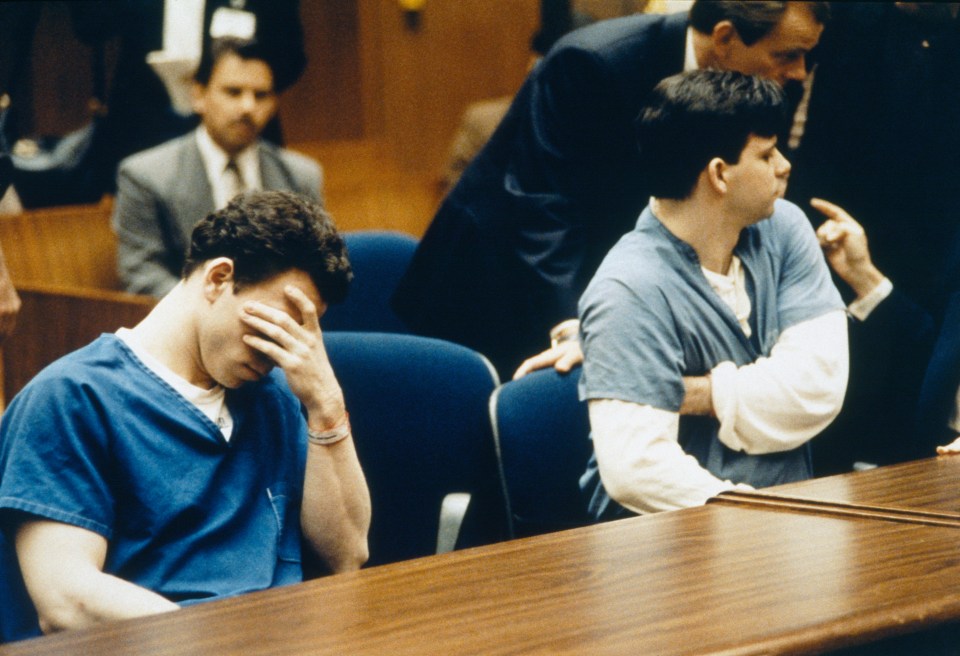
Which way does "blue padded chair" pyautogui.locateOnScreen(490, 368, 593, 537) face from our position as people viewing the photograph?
facing the viewer and to the right of the viewer

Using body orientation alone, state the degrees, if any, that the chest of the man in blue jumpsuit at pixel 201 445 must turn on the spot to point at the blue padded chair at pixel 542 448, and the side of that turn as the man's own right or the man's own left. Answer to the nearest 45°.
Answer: approximately 90° to the man's own left

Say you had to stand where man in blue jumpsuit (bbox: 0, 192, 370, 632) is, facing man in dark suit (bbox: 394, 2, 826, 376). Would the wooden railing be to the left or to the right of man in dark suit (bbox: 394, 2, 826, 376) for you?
left

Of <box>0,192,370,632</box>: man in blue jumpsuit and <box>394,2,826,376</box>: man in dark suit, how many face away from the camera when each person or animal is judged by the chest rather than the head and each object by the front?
0

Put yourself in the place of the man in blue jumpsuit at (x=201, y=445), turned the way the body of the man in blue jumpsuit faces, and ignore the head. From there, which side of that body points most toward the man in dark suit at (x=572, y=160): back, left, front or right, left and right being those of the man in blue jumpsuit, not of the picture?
left

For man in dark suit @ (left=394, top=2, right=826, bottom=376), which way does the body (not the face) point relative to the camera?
to the viewer's right

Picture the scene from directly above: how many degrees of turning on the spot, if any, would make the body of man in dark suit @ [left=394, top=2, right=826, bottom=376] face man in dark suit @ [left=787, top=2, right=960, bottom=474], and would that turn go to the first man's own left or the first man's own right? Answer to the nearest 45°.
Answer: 0° — they already face them

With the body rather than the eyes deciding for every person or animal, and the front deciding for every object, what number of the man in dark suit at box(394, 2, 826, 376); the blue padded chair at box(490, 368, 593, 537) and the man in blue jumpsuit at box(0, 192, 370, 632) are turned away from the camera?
0

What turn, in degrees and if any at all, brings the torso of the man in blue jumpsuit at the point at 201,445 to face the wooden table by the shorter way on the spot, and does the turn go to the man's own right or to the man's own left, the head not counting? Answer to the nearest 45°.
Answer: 0° — they already face it

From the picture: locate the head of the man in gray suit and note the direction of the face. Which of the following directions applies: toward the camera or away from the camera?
toward the camera

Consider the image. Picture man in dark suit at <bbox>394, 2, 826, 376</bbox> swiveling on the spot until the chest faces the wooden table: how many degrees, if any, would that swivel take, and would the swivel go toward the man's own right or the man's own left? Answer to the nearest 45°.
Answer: approximately 90° to the man's own right

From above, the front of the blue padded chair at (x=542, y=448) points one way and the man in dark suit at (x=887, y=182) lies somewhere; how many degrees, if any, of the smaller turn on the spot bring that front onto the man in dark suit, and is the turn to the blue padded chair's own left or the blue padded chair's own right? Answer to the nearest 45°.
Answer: approximately 90° to the blue padded chair's own left

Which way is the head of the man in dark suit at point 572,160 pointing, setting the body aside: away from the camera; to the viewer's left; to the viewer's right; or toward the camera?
to the viewer's right
